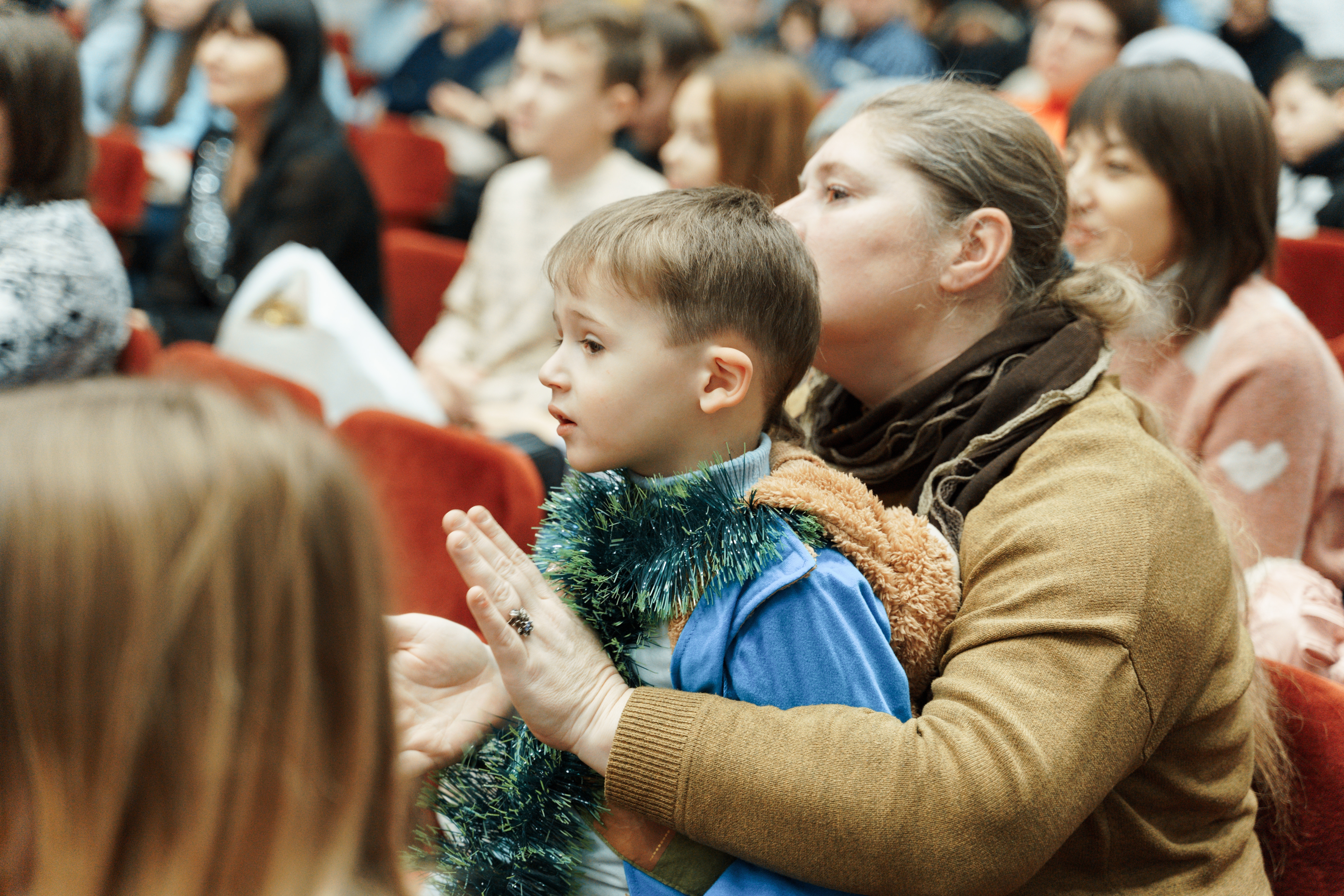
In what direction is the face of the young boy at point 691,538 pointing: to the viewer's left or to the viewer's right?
to the viewer's left

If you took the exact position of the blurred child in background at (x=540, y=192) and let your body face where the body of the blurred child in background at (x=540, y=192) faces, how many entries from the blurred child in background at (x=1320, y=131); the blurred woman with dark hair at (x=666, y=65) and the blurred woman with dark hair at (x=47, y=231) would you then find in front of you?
1

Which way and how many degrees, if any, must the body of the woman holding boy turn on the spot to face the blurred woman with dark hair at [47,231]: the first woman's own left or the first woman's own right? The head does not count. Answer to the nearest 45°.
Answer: approximately 45° to the first woman's own right

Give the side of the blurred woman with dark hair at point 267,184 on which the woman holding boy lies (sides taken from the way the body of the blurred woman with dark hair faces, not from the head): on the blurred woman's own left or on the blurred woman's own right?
on the blurred woman's own left

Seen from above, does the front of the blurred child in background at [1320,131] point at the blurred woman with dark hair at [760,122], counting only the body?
yes

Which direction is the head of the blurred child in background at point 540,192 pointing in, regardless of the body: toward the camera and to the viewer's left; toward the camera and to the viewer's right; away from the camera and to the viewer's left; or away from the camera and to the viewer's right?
toward the camera and to the viewer's left

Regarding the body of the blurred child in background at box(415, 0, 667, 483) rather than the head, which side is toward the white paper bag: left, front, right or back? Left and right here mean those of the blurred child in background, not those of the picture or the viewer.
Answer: front

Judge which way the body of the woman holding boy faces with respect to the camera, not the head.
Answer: to the viewer's left

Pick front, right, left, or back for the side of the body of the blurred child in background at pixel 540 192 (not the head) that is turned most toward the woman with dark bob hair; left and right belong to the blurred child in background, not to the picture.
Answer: left

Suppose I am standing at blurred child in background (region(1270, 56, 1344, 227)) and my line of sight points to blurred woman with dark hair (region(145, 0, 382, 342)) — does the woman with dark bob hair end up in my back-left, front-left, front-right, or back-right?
front-left

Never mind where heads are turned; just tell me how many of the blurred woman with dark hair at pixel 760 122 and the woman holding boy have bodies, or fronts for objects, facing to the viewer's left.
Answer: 2

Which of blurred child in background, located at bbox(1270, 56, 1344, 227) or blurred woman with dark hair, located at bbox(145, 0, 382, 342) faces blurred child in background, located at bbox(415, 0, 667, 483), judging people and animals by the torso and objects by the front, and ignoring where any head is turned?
blurred child in background, located at bbox(1270, 56, 1344, 227)

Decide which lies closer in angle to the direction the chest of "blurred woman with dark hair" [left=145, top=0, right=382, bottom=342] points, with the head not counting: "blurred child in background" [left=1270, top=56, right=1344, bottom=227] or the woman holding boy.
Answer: the woman holding boy

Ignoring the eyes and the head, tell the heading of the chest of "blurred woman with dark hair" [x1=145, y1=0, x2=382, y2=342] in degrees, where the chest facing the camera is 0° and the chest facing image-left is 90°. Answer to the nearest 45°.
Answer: approximately 45°

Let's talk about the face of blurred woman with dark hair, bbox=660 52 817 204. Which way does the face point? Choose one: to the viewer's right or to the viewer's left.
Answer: to the viewer's left

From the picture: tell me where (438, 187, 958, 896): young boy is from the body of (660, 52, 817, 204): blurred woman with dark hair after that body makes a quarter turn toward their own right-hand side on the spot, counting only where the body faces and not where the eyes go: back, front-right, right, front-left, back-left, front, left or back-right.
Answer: back

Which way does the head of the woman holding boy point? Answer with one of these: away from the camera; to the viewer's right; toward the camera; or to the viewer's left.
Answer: to the viewer's left

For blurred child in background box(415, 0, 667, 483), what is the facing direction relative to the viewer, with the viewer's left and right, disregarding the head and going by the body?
facing the viewer and to the left of the viewer
